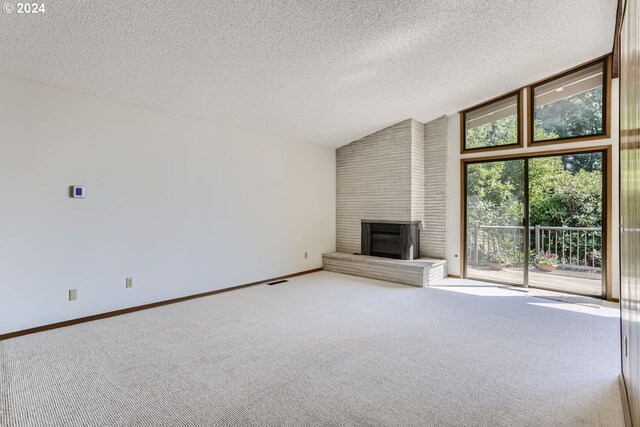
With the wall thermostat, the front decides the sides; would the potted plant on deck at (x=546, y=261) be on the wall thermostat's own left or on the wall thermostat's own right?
on the wall thermostat's own left

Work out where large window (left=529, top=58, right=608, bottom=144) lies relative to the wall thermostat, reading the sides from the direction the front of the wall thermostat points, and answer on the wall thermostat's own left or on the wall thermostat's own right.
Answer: on the wall thermostat's own left

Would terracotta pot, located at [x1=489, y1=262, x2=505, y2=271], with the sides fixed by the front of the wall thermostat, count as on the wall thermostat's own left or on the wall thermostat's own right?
on the wall thermostat's own left

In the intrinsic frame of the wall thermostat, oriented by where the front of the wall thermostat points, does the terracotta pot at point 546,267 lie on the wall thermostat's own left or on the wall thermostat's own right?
on the wall thermostat's own left

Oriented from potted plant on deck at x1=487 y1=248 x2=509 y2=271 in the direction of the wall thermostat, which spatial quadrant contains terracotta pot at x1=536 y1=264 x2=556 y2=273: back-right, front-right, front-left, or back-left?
back-left

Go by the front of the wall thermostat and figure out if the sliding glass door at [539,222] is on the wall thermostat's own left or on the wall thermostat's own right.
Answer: on the wall thermostat's own left

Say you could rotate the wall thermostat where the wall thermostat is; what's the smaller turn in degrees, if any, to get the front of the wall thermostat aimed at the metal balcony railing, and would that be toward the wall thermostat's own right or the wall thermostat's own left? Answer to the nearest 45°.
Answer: approximately 45° to the wall thermostat's own left
